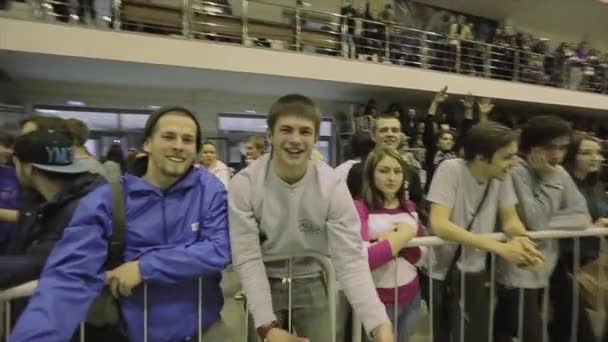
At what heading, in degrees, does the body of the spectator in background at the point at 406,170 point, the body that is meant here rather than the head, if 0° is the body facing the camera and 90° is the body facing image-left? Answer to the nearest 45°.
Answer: approximately 0°

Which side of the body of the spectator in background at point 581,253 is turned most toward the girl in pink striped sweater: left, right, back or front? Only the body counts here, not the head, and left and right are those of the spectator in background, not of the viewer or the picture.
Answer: right

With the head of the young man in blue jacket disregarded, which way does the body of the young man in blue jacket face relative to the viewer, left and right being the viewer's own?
facing the viewer

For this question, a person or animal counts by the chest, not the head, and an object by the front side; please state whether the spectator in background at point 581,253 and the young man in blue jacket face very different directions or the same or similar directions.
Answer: same or similar directions

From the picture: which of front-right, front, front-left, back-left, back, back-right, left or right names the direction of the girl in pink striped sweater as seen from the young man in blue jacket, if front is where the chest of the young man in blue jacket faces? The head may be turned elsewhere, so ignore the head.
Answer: left

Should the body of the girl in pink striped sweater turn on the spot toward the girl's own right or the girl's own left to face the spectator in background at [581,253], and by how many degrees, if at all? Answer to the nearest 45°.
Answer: approximately 135° to the girl's own left

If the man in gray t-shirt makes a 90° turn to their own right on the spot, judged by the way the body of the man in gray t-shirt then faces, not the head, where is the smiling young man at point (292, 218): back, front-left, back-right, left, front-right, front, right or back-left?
front

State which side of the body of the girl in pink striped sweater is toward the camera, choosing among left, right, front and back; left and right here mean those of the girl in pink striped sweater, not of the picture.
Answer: front

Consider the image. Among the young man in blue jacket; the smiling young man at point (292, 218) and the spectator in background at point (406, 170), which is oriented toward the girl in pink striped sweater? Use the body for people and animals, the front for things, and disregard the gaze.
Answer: the spectator in background

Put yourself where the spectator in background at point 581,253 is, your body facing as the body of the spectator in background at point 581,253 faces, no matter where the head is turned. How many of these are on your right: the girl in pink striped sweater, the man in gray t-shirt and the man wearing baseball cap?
3

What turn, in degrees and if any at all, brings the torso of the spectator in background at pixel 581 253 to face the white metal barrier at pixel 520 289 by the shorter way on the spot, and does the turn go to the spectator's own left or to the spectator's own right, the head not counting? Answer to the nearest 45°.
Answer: approximately 90° to the spectator's own right

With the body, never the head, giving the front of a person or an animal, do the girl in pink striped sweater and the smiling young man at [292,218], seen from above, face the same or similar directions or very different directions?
same or similar directions

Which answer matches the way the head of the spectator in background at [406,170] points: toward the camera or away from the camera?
toward the camera

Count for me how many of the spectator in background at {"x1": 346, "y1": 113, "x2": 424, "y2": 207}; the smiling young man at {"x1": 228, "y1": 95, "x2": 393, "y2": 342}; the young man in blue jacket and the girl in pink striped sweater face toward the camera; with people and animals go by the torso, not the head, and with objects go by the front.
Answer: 4

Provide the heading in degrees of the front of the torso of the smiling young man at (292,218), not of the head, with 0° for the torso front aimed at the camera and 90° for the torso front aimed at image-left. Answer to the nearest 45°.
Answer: approximately 0°

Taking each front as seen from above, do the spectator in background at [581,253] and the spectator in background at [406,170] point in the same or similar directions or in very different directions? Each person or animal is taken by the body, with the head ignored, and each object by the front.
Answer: same or similar directions

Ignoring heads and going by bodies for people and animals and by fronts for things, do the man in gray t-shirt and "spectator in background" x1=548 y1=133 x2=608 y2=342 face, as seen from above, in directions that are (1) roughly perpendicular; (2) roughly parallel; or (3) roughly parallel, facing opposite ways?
roughly parallel

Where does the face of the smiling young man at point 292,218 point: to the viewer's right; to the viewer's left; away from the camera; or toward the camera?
toward the camera

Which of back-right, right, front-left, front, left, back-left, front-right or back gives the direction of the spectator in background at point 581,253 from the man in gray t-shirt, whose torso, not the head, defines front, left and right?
left
